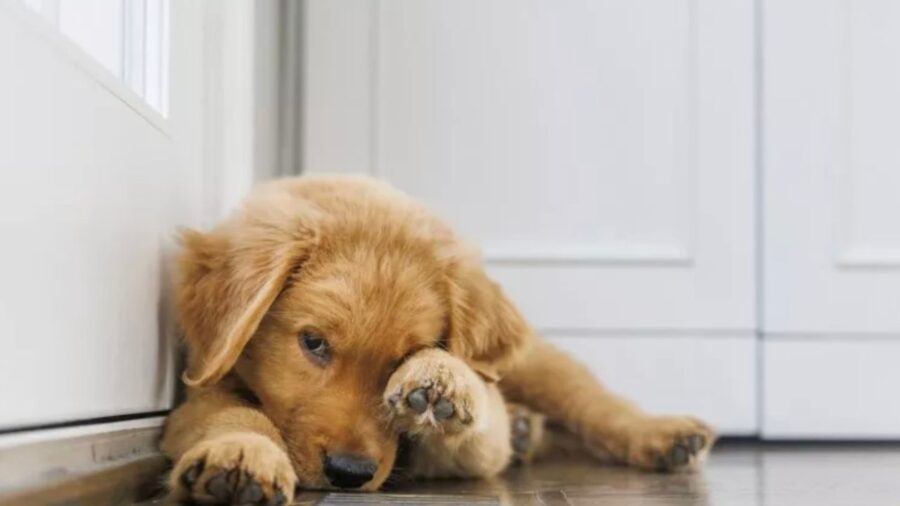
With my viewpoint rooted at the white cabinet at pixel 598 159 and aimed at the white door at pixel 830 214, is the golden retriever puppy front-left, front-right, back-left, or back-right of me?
back-right

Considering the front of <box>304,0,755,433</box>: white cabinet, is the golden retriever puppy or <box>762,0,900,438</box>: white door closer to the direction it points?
the golden retriever puppy

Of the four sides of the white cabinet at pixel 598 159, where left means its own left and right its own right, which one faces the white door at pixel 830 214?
left

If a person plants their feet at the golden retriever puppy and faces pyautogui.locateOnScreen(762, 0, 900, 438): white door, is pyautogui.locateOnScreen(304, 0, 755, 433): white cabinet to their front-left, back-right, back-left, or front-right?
front-left

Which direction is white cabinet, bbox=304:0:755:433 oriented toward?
toward the camera
